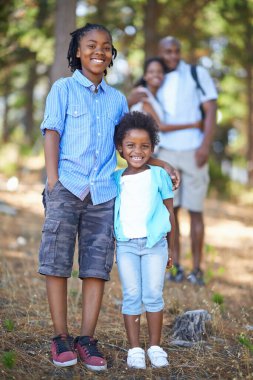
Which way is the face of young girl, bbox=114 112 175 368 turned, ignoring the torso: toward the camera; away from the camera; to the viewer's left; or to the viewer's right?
toward the camera

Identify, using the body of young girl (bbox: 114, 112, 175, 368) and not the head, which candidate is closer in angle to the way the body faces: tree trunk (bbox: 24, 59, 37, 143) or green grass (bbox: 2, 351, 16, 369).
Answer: the green grass

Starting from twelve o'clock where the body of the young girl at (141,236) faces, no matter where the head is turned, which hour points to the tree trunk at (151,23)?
The tree trunk is roughly at 6 o'clock from the young girl.

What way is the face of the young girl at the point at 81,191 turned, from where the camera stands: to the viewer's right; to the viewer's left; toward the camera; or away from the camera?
toward the camera

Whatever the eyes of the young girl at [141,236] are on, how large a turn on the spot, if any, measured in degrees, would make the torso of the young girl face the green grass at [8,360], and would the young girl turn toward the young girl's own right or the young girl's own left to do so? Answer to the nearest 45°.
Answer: approximately 45° to the young girl's own right

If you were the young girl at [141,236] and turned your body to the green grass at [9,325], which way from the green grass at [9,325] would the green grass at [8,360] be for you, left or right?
left

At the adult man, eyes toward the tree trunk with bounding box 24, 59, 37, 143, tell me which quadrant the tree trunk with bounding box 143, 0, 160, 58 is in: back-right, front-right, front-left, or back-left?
front-right

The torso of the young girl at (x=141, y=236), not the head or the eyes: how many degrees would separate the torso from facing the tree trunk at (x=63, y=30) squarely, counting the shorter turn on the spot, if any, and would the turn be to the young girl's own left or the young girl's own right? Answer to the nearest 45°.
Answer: approximately 180°

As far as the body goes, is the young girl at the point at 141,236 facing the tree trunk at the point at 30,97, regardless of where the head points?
no

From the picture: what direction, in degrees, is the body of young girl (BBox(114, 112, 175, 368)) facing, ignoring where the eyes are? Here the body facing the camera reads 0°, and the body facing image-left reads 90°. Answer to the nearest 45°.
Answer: approximately 0°

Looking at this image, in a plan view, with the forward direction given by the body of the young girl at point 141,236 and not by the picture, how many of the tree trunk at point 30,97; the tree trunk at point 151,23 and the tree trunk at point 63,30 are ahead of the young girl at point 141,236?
0

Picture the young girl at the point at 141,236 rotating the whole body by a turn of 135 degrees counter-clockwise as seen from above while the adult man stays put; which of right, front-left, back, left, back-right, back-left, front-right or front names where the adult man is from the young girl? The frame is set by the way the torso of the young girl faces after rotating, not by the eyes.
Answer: front-left

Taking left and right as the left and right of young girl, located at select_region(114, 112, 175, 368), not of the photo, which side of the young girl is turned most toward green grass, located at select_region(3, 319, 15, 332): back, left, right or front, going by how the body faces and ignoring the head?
right

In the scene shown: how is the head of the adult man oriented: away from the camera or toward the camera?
toward the camera
